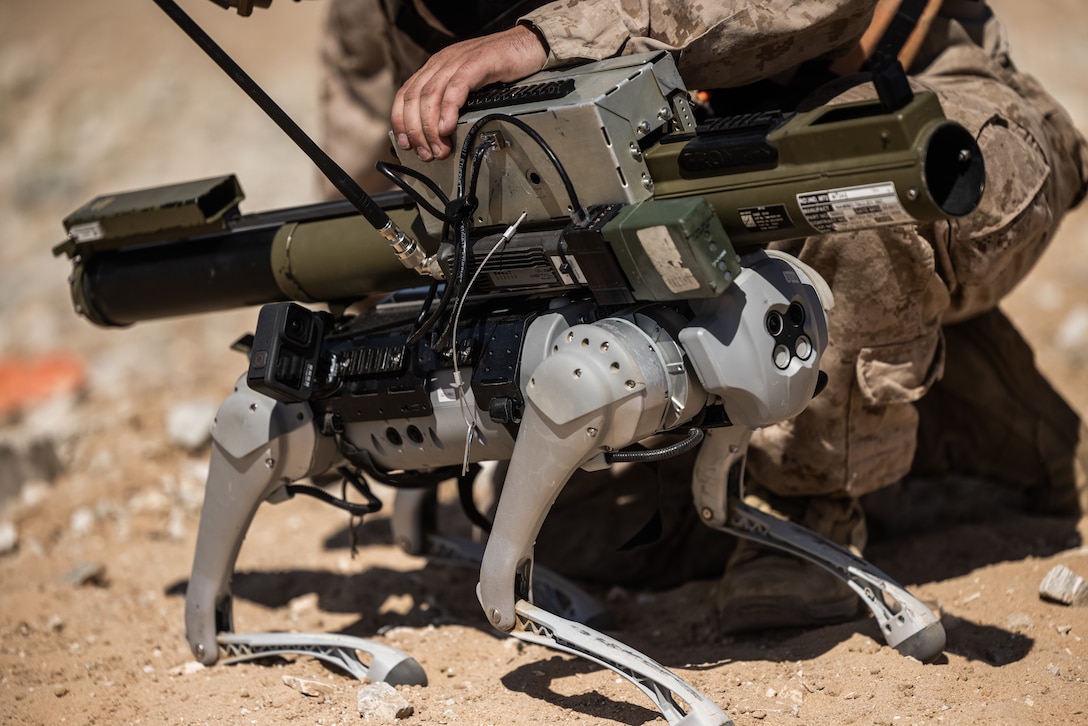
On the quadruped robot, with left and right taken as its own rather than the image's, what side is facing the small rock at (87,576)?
back

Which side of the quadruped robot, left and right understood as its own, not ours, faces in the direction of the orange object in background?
back

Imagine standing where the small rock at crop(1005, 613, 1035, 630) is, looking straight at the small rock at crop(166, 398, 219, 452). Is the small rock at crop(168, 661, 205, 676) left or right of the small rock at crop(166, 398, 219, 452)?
left

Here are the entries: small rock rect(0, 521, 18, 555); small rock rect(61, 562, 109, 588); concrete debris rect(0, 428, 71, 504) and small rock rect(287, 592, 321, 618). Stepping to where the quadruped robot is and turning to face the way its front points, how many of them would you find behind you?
4

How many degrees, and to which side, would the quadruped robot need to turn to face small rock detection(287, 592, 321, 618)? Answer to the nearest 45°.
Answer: approximately 180°

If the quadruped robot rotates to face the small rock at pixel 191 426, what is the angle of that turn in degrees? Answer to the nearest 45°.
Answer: approximately 180°

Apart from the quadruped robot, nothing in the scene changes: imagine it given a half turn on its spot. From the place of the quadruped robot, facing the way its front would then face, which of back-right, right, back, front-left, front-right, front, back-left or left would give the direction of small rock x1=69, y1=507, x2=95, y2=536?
front

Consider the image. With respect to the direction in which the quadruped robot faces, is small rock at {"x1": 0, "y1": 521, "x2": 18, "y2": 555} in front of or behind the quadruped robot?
behind
